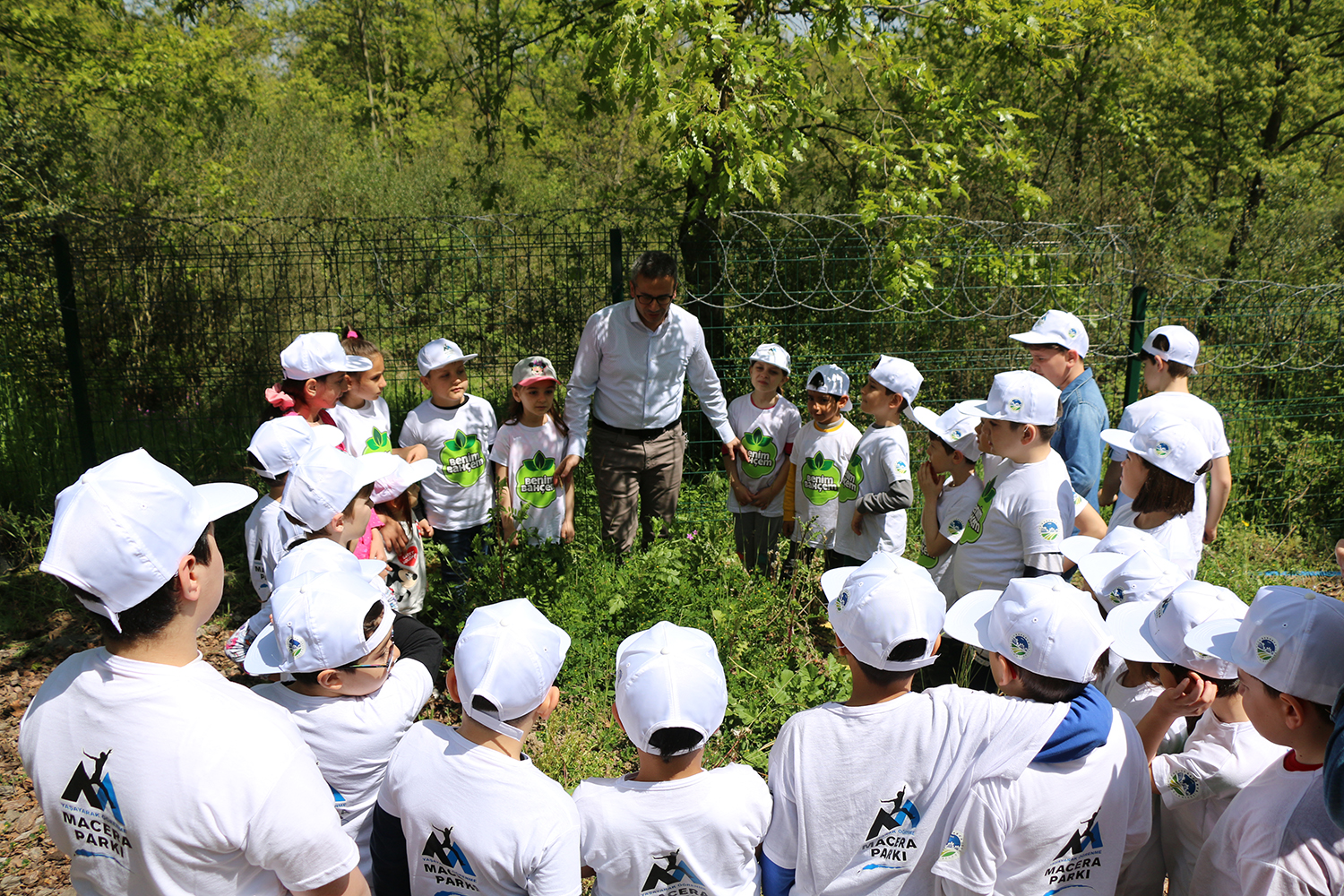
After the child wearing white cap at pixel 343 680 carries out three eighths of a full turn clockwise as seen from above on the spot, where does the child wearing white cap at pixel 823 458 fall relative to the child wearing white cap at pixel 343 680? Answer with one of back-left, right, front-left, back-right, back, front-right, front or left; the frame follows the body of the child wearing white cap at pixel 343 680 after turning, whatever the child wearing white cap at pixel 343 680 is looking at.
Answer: back-left

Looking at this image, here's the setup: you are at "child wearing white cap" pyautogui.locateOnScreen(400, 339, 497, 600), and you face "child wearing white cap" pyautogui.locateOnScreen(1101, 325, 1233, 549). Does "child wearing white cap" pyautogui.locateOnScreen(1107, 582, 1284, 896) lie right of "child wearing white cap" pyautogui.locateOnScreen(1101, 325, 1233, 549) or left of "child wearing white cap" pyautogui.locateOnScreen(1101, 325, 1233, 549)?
right

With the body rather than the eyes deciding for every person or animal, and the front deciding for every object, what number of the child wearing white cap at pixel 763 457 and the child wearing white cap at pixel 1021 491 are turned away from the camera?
0

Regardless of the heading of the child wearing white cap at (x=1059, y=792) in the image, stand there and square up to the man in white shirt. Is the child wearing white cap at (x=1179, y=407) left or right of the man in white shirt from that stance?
right

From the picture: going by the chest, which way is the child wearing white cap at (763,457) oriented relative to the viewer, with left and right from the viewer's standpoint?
facing the viewer

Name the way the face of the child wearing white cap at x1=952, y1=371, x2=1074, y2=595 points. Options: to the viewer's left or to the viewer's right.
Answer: to the viewer's left

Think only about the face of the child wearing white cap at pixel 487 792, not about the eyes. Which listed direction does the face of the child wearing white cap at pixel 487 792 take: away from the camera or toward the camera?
away from the camera

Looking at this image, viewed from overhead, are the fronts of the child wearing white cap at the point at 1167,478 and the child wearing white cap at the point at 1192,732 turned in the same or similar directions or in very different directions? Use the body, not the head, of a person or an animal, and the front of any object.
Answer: same or similar directions

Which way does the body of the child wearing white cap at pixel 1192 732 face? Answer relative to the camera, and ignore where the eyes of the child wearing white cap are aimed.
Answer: to the viewer's left

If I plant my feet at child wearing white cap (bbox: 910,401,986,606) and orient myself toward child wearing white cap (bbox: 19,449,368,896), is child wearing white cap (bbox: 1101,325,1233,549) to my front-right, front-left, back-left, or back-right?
back-left

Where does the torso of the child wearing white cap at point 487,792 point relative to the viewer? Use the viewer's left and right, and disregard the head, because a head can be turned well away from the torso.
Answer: facing away from the viewer

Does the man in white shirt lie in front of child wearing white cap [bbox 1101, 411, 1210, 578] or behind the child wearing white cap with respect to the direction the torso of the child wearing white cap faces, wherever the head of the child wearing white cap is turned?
in front

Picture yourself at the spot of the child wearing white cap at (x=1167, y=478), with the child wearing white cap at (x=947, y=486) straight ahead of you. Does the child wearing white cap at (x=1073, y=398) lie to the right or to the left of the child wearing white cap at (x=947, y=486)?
right

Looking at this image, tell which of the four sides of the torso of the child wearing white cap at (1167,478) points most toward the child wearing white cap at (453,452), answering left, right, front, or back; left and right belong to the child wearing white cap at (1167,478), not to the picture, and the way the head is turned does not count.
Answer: front

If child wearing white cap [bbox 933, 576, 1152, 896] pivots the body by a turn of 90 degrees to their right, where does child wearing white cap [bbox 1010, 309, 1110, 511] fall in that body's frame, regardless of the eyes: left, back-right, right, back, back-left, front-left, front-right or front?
front-left

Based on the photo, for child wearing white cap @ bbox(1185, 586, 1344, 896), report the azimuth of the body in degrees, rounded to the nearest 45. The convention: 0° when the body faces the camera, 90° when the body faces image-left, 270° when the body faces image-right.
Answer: approximately 135°

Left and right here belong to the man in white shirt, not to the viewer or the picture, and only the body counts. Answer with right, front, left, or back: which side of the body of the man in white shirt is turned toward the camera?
front

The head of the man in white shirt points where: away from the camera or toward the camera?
toward the camera
